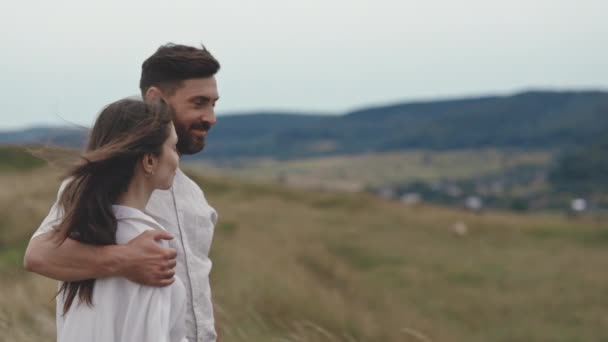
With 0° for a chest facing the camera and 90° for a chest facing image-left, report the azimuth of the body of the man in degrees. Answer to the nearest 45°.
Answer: approximately 315°

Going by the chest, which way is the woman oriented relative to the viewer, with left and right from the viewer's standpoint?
facing away from the viewer and to the right of the viewer
